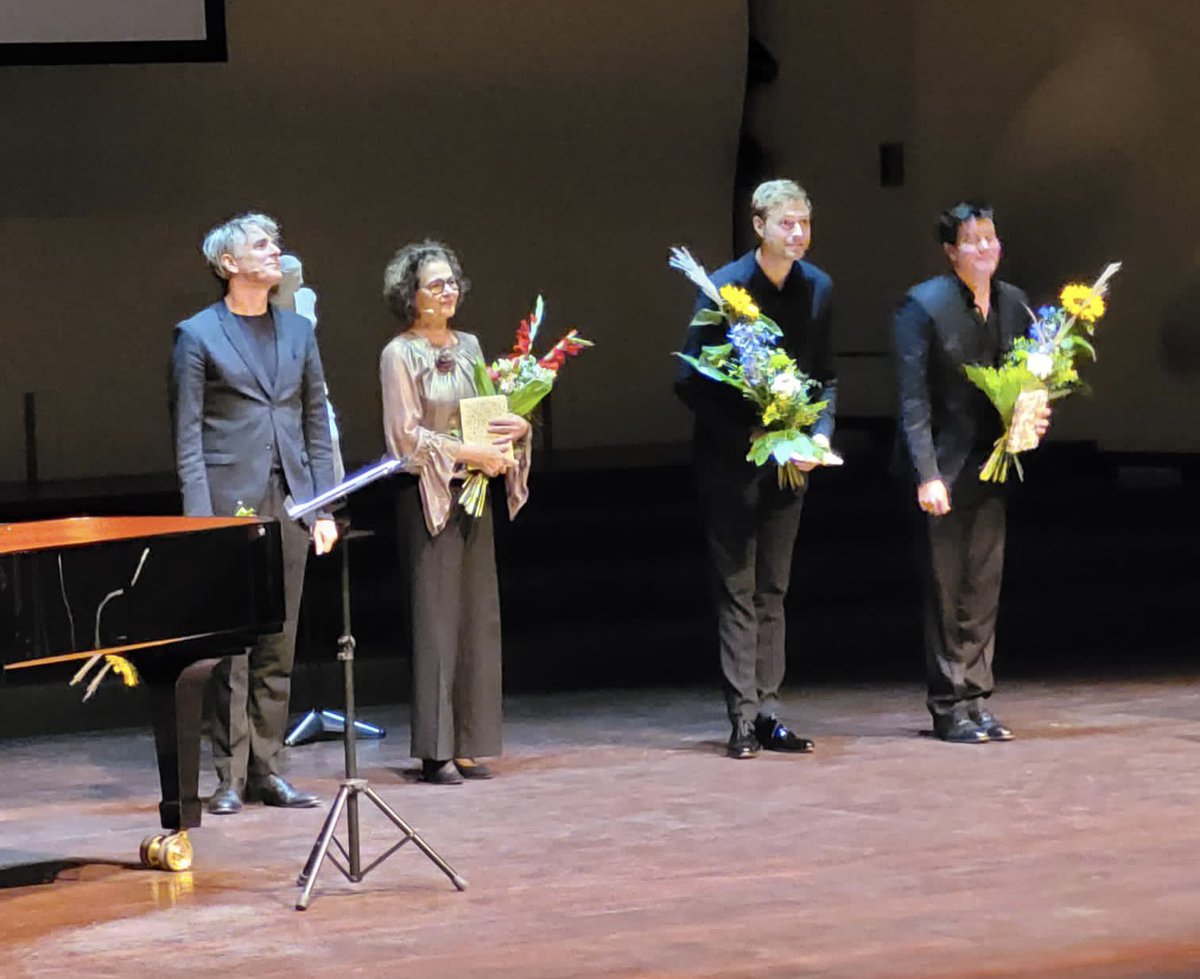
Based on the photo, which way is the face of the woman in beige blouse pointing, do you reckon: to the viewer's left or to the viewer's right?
to the viewer's right

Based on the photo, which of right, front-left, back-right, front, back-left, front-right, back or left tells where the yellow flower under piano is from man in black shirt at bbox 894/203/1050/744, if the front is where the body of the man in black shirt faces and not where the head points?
right

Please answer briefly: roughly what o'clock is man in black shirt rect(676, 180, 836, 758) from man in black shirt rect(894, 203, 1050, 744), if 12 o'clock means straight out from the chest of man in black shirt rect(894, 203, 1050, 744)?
man in black shirt rect(676, 180, 836, 758) is roughly at 4 o'clock from man in black shirt rect(894, 203, 1050, 744).

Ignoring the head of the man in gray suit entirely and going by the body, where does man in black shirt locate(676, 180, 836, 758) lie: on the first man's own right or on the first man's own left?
on the first man's own left

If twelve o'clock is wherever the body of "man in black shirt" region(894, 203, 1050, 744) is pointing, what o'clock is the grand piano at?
The grand piano is roughly at 3 o'clock from the man in black shirt.

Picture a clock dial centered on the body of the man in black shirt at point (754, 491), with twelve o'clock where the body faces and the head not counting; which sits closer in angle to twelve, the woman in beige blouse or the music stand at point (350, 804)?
the music stand

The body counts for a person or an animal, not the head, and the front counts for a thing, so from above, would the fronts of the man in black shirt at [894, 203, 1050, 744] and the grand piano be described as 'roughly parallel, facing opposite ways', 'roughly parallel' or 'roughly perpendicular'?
roughly perpendicular

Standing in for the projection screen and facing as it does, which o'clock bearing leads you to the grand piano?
The grand piano is roughly at 12 o'clock from the projection screen.

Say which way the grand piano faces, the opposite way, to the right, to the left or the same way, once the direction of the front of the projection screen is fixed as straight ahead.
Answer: to the right

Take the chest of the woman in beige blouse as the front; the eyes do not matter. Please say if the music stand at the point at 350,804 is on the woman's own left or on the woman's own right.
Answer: on the woman's own right

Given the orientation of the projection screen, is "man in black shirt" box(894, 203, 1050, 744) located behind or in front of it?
in front
